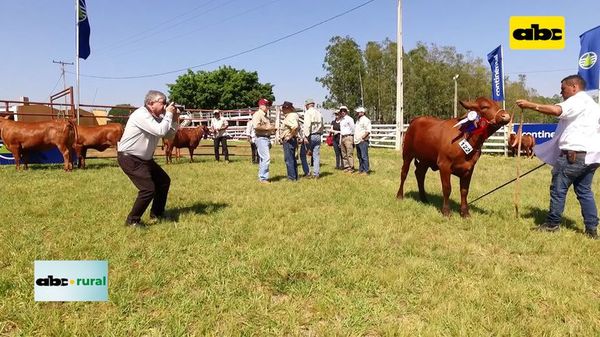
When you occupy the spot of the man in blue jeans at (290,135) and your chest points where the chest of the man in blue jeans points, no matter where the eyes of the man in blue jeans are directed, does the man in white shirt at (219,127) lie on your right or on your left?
on your right

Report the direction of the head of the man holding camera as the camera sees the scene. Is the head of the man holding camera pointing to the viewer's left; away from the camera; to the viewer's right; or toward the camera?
to the viewer's right
